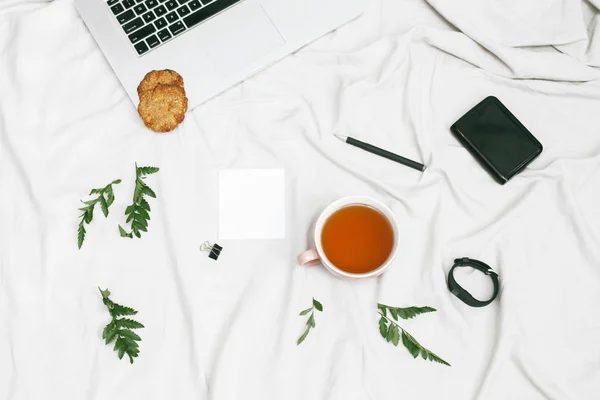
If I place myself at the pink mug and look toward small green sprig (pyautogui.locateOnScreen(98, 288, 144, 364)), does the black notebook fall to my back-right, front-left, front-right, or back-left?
back-right

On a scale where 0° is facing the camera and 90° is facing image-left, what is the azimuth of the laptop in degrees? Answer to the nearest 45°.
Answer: approximately 315°
